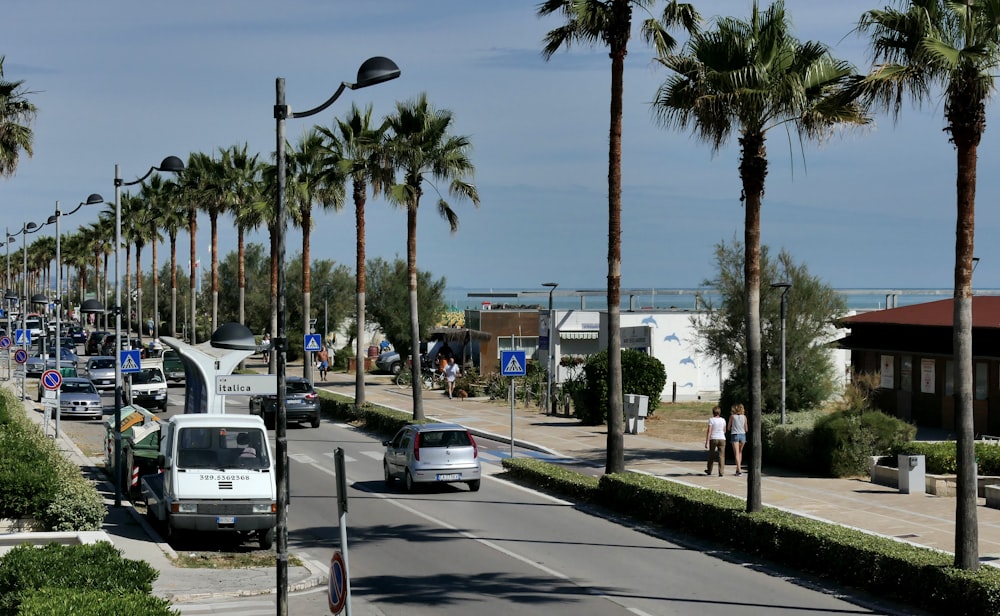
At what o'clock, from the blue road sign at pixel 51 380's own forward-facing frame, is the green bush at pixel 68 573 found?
The green bush is roughly at 12 o'clock from the blue road sign.

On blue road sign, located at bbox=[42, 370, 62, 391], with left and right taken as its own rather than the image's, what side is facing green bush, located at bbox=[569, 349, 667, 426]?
left

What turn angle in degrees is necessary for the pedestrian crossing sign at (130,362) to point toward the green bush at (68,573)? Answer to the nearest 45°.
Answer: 0° — it already faces it

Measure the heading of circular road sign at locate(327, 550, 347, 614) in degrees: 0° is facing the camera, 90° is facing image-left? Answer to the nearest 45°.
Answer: approximately 90°

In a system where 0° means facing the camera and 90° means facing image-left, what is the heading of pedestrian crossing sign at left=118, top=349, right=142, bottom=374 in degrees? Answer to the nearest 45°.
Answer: approximately 0°

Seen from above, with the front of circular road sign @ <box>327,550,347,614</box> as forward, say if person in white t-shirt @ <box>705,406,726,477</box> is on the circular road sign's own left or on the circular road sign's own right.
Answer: on the circular road sign's own right

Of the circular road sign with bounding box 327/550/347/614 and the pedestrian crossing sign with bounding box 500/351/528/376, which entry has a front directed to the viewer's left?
the circular road sign
